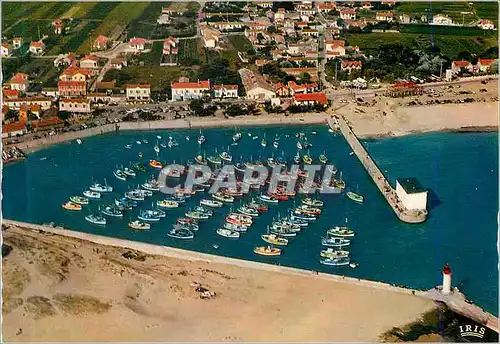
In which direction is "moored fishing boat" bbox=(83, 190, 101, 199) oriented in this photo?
to the viewer's left

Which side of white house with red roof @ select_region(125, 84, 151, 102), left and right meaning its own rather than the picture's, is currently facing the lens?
front

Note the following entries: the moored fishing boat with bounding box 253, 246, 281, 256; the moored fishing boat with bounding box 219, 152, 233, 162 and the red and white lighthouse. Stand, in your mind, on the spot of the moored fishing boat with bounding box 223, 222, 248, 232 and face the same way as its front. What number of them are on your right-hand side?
1

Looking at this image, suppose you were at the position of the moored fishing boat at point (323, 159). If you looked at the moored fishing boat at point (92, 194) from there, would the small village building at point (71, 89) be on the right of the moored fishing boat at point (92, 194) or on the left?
right

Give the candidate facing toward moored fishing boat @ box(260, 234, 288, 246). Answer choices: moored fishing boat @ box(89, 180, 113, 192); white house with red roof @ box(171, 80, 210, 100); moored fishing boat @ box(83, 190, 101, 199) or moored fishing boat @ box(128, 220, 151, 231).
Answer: the white house with red roof

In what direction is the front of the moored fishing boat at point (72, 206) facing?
to the viewer's left

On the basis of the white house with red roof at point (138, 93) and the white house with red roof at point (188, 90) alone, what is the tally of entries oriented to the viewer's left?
0

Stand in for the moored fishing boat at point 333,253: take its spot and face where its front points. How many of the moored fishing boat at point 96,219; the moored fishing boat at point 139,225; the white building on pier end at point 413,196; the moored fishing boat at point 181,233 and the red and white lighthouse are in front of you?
3

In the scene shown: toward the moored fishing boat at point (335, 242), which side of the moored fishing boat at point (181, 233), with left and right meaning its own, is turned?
back

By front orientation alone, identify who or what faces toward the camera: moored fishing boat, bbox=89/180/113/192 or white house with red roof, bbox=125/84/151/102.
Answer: the white house with red roof

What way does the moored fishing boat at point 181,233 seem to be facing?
to the viewer's left

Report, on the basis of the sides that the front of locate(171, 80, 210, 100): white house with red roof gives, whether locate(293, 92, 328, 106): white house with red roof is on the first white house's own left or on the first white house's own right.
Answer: on the first white house's own left

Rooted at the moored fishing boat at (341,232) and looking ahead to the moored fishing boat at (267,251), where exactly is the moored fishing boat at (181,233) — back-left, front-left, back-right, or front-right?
front-right
